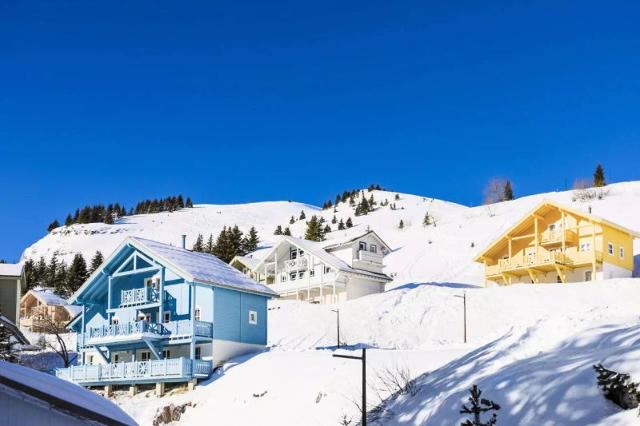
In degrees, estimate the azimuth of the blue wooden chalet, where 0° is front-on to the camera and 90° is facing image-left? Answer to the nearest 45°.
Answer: approximately 45°

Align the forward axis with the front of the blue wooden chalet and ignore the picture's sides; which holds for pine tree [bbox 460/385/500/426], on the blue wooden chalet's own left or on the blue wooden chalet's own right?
on the blue wooden chalet's own left
